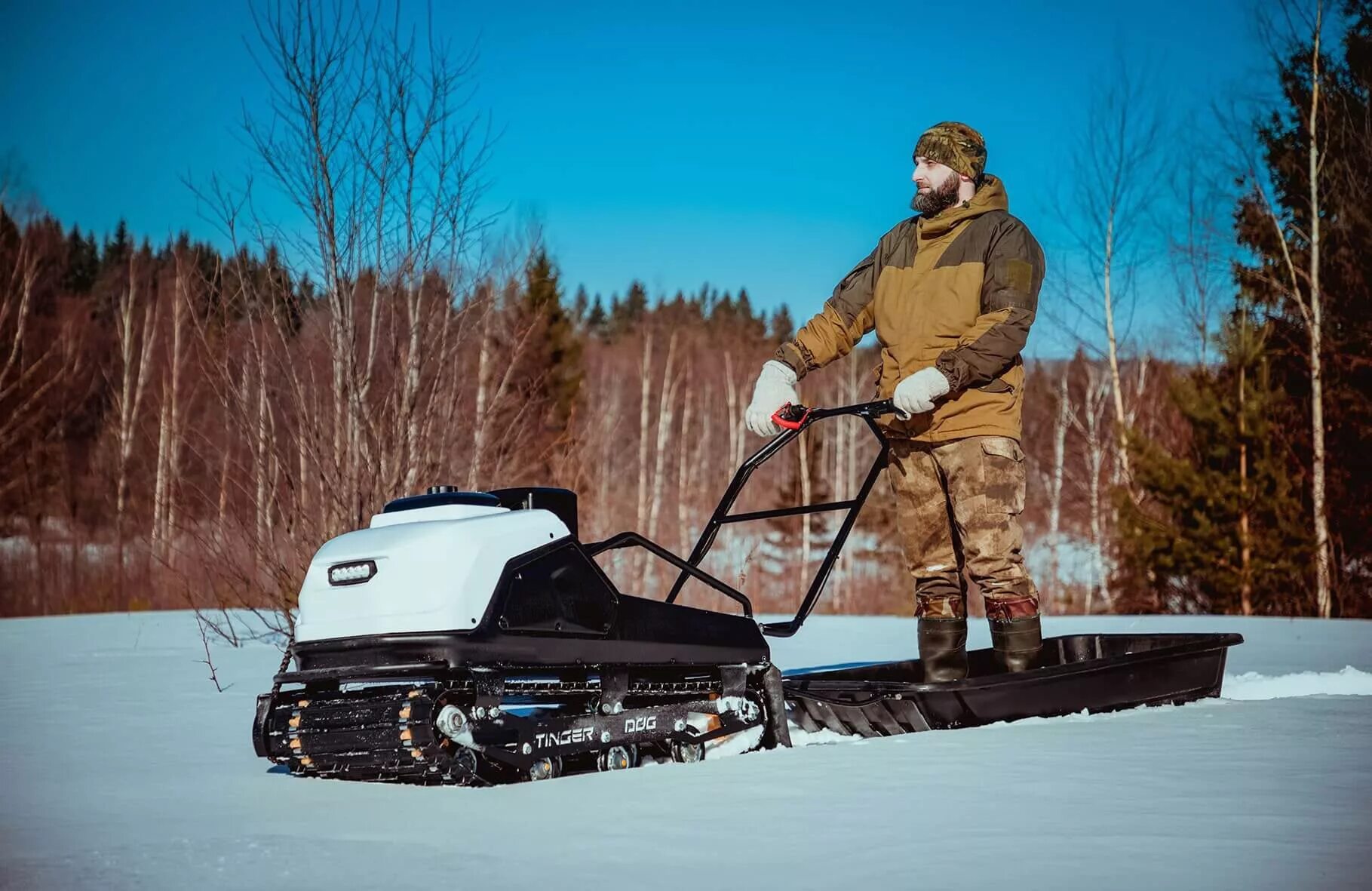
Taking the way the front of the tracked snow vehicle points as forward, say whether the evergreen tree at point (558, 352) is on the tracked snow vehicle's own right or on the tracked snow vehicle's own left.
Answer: on the tracked snow vehicle's own right

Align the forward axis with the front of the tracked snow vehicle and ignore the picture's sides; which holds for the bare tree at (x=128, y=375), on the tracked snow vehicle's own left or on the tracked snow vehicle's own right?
on the tracked snow vehicle's own right

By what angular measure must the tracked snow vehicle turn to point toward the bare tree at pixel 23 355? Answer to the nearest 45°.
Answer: approximately 90° to its right

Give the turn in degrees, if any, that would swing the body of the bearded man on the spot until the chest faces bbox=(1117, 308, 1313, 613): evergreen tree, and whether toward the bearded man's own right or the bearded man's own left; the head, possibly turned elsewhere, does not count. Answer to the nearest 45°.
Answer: approximately 135° to the bearded man's own right

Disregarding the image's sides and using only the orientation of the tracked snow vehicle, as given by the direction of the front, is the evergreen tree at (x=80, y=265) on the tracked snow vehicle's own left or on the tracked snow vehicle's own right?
on the tracked snow vehicle's own right

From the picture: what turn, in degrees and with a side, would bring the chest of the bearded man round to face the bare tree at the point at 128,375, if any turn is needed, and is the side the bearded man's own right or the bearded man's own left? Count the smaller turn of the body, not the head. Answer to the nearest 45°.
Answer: approximately 90° to the bearded man's own right

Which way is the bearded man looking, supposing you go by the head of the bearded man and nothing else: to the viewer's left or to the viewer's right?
to the viewer's left

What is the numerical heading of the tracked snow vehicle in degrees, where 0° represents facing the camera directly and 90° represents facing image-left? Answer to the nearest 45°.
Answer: approximately 45°

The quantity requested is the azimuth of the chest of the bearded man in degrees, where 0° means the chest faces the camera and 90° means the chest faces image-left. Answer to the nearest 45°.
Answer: approximately 45°

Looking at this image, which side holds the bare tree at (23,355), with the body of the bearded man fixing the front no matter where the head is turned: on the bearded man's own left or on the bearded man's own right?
on the bearded man's own right
